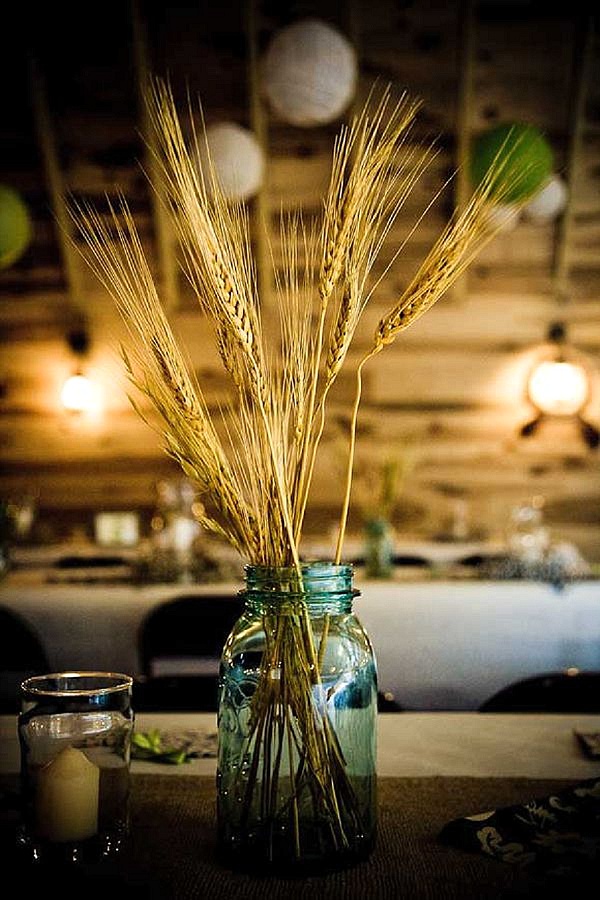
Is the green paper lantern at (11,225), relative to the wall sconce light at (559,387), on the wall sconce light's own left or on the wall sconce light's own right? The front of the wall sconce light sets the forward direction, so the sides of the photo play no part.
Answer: on the wall sconce light's own right

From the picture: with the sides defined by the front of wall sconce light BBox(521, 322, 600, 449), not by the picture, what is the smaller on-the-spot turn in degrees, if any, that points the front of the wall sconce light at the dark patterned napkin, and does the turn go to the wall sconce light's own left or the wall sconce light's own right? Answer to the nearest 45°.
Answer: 0° — it already faces it

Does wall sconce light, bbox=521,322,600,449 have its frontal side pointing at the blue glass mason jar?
yes

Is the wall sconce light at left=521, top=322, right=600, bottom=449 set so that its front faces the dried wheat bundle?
yes

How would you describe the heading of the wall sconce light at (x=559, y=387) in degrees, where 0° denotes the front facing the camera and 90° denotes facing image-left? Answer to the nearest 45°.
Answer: approximately 0°

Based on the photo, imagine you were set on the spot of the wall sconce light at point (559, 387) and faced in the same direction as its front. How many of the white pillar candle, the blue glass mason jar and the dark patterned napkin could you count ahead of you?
3

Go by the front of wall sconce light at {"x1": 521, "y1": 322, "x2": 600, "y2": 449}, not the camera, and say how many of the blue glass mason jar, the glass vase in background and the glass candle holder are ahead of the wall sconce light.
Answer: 3

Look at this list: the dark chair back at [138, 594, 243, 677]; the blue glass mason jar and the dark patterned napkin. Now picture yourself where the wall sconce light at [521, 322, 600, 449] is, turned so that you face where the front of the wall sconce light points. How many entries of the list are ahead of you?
3
